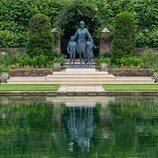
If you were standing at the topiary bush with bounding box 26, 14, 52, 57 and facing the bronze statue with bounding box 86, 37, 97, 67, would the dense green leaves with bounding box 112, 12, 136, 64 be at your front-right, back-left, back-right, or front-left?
front-left

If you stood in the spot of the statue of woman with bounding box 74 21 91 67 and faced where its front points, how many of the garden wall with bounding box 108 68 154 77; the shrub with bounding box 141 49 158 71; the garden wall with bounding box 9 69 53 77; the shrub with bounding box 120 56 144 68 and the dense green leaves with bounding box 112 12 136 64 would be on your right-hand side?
1

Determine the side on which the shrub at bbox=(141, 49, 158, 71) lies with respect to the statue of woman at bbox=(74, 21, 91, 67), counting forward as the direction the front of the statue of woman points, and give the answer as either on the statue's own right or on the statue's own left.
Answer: on the statue's own left

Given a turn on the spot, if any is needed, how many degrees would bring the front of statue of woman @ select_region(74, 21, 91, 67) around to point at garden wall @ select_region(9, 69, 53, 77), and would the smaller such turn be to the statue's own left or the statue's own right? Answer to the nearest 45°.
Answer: approximately 90° to the statue's own right

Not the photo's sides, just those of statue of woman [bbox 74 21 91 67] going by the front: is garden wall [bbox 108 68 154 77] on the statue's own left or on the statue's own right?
on the statue's own left

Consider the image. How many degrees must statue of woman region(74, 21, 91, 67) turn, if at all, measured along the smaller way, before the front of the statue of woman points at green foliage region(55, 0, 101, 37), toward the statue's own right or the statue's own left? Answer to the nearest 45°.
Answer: approximately 180°

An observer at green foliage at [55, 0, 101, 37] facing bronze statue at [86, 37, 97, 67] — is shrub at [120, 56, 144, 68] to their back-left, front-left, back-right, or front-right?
front-left

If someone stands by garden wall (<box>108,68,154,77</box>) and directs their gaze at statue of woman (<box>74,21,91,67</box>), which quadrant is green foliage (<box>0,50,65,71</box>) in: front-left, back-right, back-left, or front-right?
front-right

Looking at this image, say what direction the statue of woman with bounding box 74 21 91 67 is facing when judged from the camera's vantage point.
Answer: facing the viewer

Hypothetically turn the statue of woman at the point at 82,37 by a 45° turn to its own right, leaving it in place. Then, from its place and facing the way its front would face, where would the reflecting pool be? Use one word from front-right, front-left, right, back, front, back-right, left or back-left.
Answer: front-left
